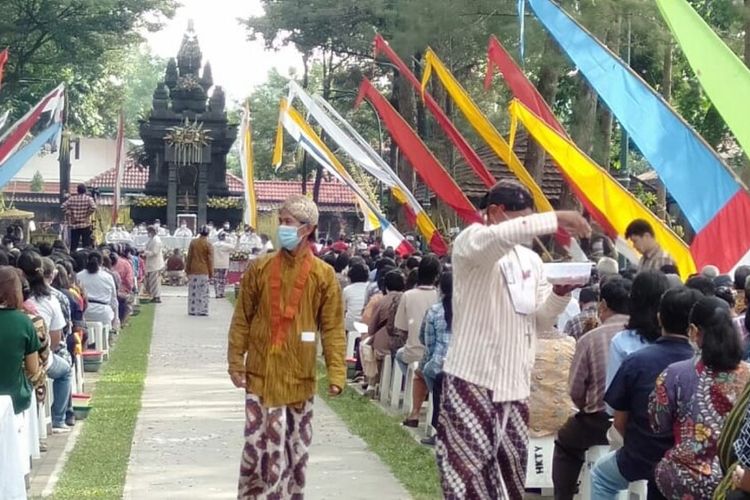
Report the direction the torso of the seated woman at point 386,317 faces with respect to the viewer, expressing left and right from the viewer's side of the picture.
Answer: facing away from the viewer and to the left of the viewer

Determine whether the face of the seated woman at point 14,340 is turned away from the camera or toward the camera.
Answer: away from the camera

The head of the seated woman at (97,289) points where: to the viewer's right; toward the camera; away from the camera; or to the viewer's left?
away from the camera

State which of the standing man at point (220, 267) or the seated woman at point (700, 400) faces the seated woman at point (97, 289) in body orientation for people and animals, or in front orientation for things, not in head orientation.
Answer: the seated woman at point (700, 400)

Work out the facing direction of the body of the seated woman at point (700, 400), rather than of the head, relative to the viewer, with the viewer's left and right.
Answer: facing away from the viewer and to the left of the viewer
